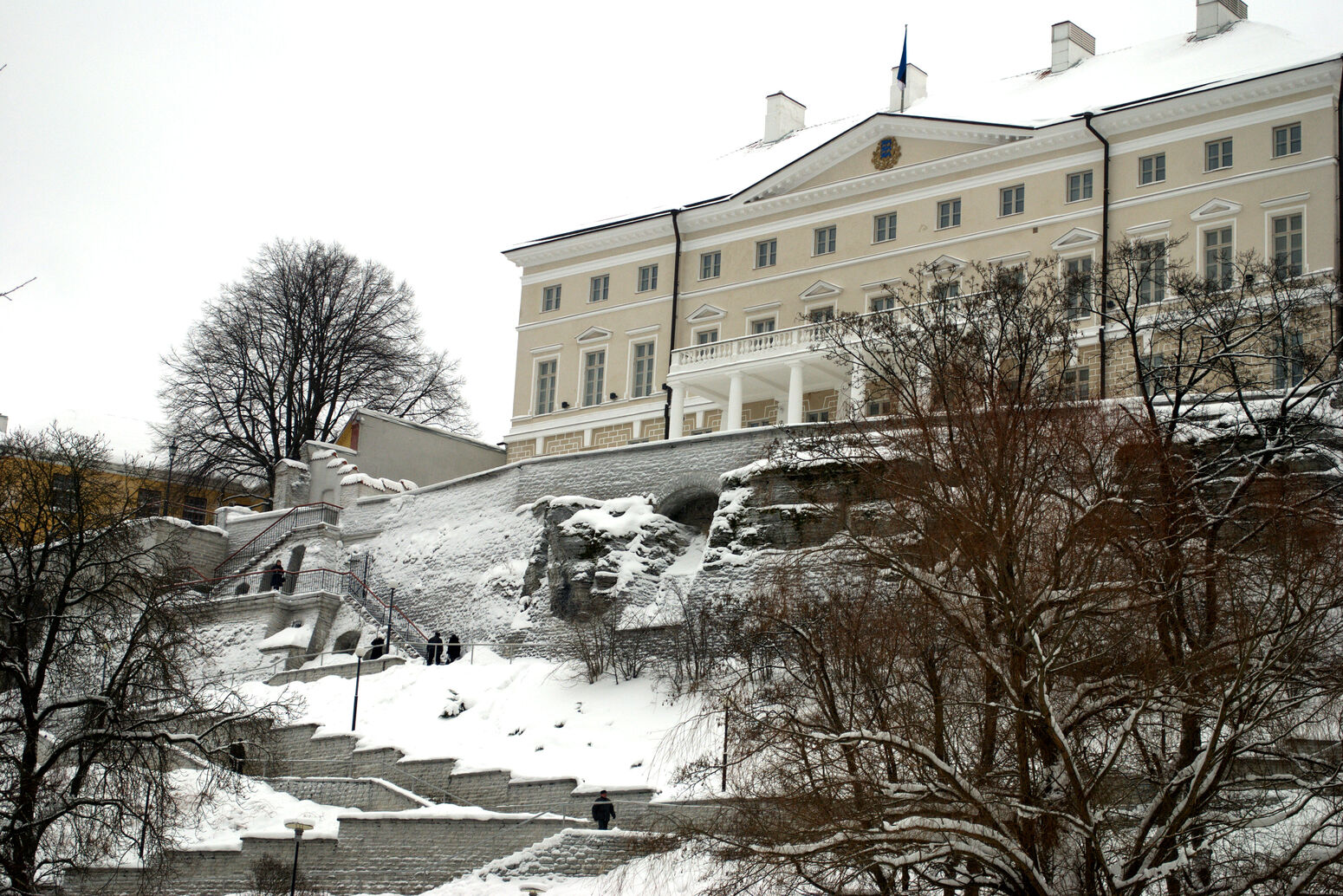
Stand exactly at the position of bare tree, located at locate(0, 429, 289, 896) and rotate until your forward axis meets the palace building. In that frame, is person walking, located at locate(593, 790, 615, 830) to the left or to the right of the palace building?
right

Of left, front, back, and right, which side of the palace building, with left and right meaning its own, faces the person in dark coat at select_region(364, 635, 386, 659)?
front

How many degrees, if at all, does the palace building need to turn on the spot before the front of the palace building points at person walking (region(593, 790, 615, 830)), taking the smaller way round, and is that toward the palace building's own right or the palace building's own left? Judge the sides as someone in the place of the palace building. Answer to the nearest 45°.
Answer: approximately 45° to the palace building's own left

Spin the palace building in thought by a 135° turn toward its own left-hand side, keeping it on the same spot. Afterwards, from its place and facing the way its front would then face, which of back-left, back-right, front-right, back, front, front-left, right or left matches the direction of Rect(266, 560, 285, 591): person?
back

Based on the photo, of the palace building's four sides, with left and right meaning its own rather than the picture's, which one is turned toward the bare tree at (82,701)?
front
